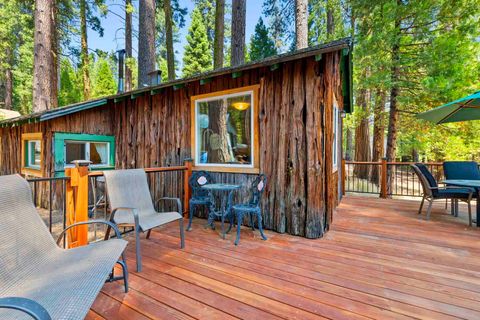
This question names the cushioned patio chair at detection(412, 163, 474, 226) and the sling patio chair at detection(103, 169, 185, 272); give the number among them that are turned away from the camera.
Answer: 0

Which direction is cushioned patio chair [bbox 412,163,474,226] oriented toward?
to the viewer's right

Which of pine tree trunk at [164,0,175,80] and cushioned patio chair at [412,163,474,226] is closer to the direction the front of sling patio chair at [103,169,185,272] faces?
the cushioned patio chair

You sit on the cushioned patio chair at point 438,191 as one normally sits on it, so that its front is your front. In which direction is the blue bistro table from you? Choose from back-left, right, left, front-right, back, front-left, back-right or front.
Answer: back-right

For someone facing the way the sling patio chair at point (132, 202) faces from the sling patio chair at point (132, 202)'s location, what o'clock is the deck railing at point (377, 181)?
The deck railing is roughly at 10 o'clock from the sling patio chair.

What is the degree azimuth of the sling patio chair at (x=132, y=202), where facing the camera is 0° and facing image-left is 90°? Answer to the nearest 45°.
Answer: approximately 315°

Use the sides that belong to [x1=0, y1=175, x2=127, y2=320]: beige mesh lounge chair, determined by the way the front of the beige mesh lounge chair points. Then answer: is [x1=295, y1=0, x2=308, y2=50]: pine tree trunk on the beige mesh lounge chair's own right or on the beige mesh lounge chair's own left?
on the beige mesh lounge chair's own left

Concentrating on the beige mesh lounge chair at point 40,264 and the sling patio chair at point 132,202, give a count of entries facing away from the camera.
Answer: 0

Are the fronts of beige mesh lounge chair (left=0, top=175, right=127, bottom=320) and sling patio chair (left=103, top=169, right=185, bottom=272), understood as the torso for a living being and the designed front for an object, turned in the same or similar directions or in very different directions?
same or similar directions

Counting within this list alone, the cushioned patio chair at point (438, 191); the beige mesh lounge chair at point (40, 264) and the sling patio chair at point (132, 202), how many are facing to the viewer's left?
0

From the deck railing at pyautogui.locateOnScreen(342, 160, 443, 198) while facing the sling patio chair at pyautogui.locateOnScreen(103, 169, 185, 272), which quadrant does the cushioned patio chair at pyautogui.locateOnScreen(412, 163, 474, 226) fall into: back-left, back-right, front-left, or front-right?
front-left

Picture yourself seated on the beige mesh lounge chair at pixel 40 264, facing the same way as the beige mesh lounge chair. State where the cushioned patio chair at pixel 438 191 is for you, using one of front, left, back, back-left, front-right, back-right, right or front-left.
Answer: front-left

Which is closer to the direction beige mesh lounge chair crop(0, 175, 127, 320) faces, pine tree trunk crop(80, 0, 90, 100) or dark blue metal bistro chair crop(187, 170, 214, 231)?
the dark blue metal bistro chair
